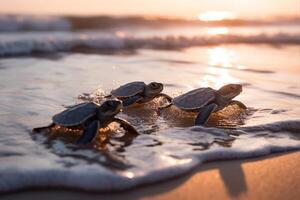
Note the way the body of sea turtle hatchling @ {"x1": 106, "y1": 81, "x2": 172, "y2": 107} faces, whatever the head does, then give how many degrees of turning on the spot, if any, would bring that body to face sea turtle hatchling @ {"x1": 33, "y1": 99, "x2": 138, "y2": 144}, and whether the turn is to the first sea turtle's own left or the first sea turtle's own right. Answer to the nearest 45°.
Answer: approximately 90° to the first sea turtle's own right

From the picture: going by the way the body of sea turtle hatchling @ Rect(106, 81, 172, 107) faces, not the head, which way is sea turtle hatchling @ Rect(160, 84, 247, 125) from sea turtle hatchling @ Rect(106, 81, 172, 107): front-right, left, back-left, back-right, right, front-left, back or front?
front-right

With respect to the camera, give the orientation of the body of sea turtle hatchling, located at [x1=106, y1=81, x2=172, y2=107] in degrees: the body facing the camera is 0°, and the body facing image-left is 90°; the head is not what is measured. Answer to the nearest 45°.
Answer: approximately 270°
